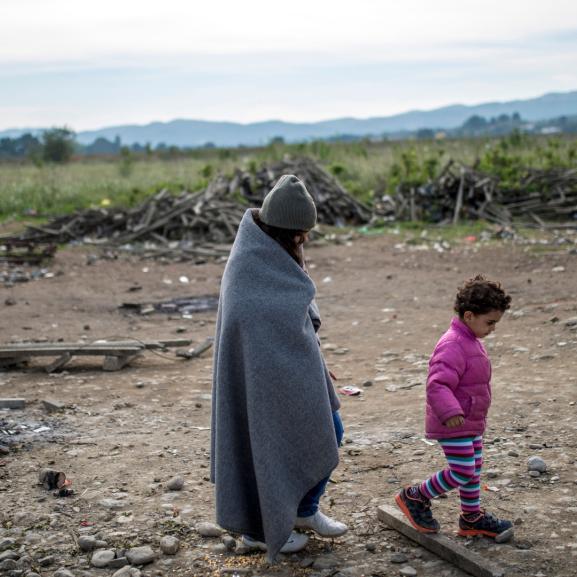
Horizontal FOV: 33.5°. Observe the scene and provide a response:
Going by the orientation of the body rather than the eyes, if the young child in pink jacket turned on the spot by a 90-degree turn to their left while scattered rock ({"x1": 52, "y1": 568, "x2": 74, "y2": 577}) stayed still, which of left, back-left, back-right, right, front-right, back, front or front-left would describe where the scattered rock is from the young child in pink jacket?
left

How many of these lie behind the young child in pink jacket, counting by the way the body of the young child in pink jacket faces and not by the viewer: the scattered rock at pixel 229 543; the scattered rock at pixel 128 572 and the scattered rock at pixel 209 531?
3

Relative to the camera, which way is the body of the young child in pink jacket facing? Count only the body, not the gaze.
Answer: to the viewer's right

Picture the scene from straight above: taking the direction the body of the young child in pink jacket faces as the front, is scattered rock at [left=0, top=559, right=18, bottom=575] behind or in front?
behind

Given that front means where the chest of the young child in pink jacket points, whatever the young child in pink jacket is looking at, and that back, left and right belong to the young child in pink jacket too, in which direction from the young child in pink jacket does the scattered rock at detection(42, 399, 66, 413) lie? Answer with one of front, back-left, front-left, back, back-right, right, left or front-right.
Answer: back-left
